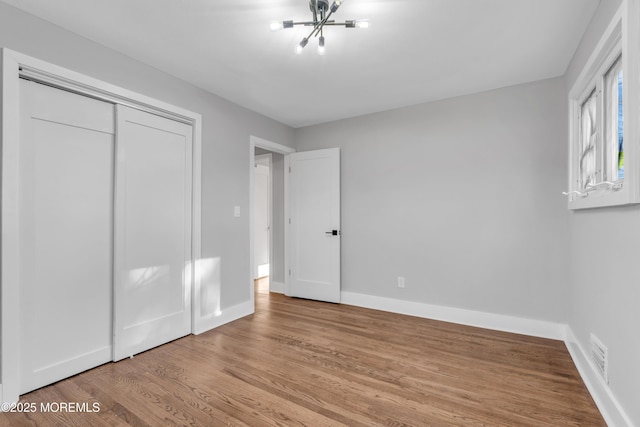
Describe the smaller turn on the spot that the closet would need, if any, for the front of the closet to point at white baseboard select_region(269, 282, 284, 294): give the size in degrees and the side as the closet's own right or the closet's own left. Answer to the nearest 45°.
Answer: approximately 90° to the closet's own left

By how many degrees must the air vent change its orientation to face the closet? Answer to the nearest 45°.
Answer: approximately 45° to its left

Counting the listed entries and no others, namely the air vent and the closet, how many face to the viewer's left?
1

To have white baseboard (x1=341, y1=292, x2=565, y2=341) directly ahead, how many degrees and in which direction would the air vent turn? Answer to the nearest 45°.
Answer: approximately 45° to its right

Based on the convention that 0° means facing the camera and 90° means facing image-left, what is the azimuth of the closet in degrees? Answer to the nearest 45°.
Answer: approximately 315°

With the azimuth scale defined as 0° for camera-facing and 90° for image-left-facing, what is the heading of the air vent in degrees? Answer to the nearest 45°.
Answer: approximately 90°

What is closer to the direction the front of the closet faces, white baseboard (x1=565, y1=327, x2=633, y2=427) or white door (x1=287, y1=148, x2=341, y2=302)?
the white baseboard

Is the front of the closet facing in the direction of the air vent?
yes

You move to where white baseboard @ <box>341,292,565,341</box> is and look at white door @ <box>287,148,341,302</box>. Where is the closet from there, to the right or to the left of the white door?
left

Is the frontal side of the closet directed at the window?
yes

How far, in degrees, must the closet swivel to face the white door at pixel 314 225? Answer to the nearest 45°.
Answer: approximately 45° to its left
